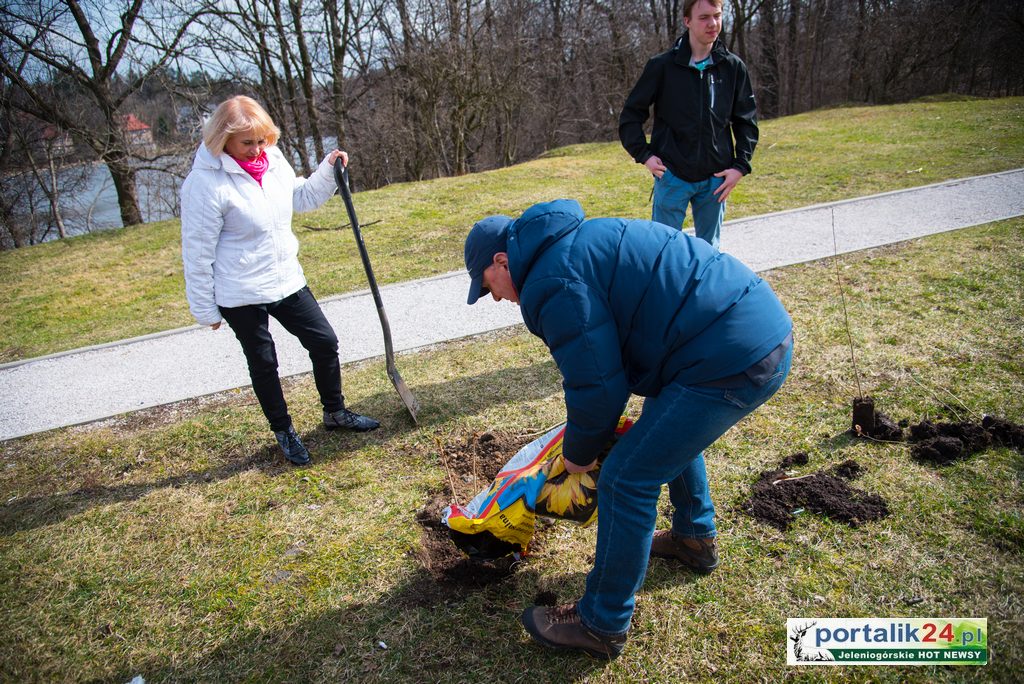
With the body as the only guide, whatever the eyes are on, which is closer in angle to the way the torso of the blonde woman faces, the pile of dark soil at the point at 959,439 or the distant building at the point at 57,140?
the pile of dark soil

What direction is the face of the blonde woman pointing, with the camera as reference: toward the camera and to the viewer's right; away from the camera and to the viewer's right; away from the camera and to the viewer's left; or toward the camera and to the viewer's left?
toward the camera and to the viewer's right

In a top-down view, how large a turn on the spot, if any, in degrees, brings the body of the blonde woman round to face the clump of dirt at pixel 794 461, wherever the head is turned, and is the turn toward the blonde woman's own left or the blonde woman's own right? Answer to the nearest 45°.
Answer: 0° — they already face it

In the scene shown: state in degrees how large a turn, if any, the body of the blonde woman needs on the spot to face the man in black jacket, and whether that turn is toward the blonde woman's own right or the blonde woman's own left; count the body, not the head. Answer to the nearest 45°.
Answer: approximately 45° to the blonde woman's own left

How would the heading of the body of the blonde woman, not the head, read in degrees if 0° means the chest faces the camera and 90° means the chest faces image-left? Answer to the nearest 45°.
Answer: approximately 315°

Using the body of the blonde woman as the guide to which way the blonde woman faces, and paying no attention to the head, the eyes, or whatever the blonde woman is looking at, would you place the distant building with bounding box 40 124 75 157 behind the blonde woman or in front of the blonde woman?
behind
